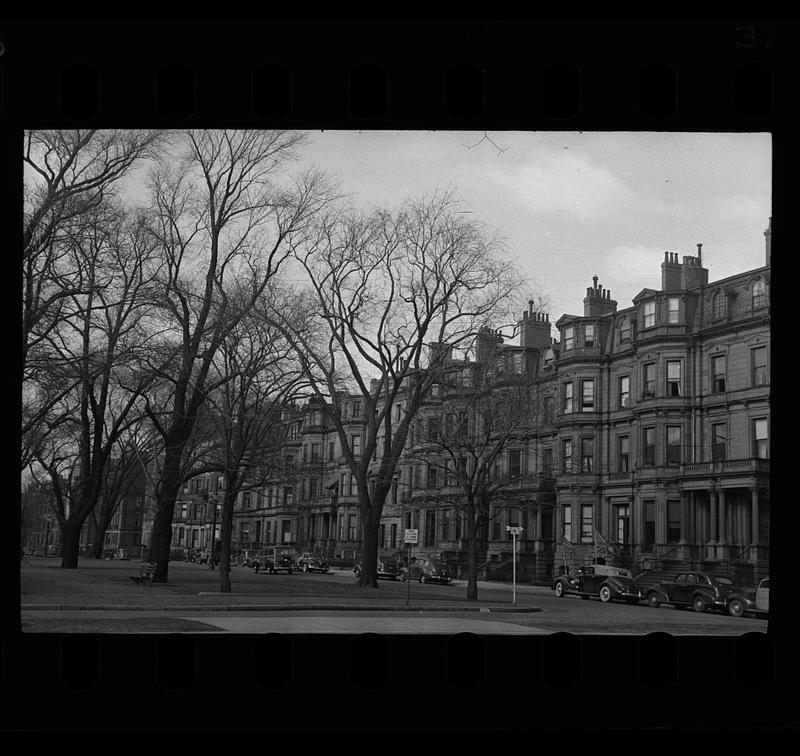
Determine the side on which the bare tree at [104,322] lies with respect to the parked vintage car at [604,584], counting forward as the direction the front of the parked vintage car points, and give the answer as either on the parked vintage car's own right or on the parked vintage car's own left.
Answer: on the parked vintage car's own left

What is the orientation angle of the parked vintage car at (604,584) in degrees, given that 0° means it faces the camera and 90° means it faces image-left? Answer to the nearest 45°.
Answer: approximately 135°

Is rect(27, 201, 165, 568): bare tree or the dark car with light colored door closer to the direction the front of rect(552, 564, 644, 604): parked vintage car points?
the bare tree

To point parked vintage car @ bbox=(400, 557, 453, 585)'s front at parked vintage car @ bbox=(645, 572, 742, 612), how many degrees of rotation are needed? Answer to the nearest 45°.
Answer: approximately 135° to its left

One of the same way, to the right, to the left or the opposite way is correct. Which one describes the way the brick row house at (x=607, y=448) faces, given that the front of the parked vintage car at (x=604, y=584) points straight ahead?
to the left

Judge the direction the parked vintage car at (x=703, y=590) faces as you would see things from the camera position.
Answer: facing away from the viewer and to the left of the viewer

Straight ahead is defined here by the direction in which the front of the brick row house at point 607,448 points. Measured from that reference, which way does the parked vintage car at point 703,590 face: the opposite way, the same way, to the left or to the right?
to the right

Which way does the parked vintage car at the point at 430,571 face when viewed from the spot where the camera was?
facing away from the viewer and to the left of the viewer

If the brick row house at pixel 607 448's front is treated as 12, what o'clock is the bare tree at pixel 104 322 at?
The bare tree is roughly at 1 o'clock from the brick row house.

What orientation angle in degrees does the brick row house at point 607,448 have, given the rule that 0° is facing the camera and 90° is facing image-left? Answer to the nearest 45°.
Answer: approximately 45°

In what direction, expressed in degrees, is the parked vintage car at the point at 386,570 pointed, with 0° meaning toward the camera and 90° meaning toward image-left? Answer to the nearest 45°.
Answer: approximately 135°

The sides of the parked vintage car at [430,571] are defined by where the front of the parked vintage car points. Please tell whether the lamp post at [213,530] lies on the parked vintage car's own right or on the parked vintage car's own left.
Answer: on the parked vintage car's own left
